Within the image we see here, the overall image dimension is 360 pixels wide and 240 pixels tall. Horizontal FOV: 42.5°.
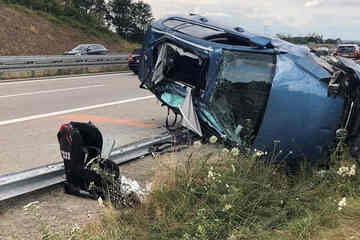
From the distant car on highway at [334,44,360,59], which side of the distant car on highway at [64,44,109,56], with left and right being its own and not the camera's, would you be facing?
back

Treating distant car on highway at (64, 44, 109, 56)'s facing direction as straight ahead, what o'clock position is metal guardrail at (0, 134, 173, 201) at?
The metal guardrail is roughly at 9 o'clock from the distant car on highway.

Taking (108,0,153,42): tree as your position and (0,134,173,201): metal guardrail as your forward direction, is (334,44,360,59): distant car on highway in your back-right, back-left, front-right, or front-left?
front-left

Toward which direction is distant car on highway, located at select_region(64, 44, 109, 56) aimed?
to the viewer's left

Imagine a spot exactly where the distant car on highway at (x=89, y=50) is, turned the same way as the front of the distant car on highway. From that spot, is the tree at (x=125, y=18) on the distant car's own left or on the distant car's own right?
on the distant car's own right

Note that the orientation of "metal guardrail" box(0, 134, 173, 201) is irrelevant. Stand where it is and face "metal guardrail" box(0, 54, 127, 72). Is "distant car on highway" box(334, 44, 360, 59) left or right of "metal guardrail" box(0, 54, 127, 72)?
right

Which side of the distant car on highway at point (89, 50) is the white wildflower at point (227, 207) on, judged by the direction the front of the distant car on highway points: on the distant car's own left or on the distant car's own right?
on the distant car's own left

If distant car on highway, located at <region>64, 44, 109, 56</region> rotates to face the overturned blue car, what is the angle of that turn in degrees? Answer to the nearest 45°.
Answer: approximately 90° to its left

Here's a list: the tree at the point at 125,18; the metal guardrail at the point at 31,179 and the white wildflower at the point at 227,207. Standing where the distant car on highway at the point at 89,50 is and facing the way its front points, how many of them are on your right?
1

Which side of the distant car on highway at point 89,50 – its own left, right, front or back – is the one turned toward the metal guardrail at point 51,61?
left

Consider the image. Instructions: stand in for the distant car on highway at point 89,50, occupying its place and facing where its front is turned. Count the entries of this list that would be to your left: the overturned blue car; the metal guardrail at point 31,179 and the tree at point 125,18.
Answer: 2
